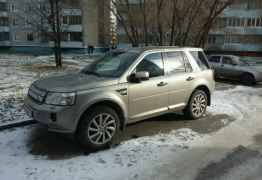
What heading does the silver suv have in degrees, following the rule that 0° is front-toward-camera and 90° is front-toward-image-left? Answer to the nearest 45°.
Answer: approximately 45°

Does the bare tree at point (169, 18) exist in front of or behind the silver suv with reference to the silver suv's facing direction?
behind

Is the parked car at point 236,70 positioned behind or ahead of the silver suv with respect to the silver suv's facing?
behind

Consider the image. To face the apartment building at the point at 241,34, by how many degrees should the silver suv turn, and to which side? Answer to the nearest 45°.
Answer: approximately 180°

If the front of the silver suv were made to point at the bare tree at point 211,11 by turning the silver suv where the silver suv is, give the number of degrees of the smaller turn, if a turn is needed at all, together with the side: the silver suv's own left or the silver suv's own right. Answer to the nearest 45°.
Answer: approximately 180°

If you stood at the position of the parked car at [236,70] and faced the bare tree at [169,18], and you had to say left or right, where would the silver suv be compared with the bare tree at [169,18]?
left
